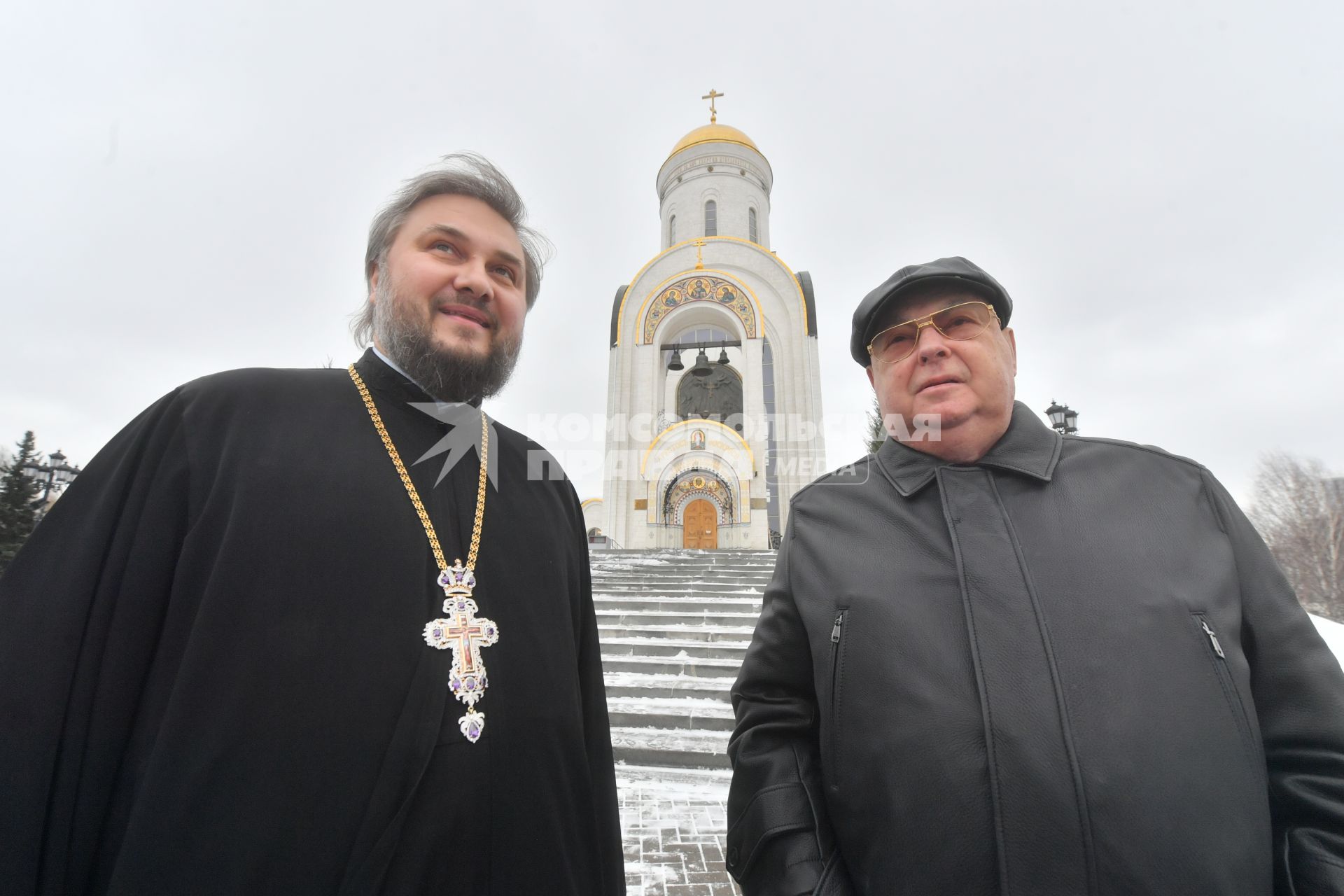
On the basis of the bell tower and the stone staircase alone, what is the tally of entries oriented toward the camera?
2

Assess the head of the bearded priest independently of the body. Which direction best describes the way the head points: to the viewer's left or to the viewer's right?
to the viewer's right

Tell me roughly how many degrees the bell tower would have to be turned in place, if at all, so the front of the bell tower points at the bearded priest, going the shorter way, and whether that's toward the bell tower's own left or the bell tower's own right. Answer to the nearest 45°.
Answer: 0° — it already faces them

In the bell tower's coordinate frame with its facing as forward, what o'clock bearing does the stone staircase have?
The stone staircase is roughly at 12 o'clock from the bell tower.

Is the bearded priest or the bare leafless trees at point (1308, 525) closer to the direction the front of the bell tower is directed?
the bearded priest

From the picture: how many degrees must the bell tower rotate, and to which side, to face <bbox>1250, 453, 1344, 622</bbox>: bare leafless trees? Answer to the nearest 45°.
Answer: approximately 90° to its left

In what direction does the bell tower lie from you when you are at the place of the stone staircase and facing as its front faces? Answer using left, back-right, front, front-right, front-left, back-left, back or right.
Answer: back

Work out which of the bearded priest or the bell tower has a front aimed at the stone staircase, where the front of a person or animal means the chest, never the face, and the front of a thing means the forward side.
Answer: the bell tower

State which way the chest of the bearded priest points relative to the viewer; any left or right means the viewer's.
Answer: facing the viewer and to the right of the viewer

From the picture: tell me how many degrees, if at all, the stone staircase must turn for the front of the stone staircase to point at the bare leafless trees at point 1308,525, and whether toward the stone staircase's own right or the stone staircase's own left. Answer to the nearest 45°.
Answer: approximately 135° to the stone staircase's own left

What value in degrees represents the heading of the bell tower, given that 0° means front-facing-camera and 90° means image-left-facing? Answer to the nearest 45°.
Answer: approximately 0°
